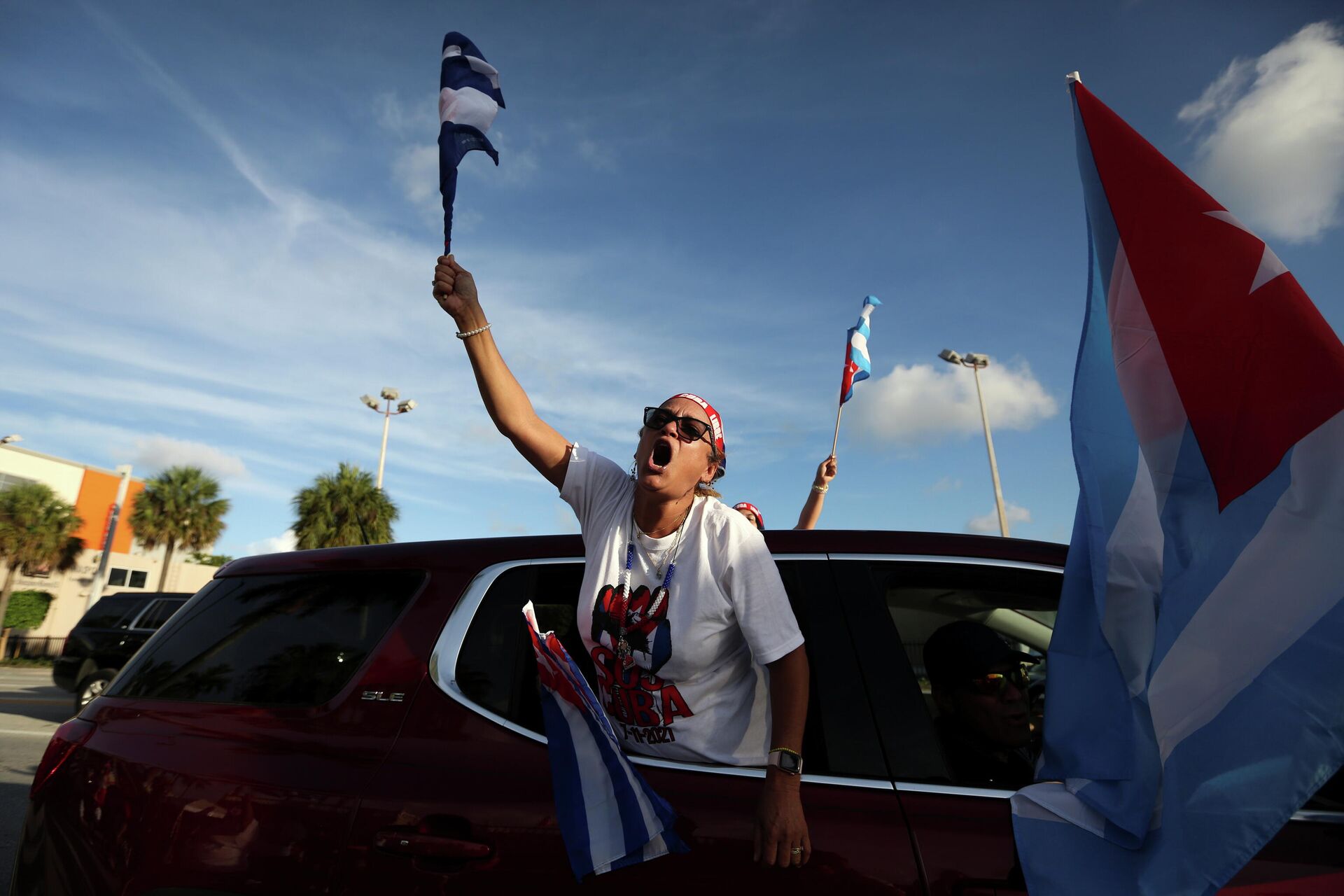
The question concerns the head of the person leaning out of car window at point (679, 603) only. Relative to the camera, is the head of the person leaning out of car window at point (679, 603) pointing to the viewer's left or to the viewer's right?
to the viewer's left

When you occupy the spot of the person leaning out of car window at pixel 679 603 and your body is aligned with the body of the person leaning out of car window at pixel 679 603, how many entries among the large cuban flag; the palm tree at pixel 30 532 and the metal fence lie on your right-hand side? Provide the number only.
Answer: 2

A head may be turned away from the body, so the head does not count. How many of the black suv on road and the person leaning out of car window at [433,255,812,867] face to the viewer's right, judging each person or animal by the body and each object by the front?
1

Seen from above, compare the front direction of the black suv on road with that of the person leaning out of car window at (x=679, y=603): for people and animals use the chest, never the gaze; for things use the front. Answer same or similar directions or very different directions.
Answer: very different directions

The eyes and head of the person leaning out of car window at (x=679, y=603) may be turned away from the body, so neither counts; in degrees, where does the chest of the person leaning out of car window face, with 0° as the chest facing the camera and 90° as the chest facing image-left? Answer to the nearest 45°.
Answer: approximately 45°

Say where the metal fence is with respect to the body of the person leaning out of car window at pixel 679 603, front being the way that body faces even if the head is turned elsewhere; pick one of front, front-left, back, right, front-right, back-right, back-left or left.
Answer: right

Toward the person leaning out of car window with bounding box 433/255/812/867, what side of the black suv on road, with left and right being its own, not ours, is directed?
right

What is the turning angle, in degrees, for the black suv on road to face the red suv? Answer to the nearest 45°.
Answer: approximately 90° to its right

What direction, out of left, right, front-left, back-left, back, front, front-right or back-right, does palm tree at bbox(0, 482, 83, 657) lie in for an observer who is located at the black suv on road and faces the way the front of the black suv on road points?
left

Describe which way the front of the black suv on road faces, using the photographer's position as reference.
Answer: facing to the right of the viewer

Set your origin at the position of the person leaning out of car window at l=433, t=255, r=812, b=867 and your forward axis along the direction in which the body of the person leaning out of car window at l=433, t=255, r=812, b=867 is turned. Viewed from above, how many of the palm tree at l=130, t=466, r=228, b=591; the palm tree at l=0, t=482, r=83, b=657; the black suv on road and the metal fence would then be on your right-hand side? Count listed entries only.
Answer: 4

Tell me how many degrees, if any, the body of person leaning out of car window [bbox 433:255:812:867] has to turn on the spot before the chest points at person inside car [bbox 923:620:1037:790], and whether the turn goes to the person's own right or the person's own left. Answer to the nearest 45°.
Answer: approximately 135° to the person's own left
